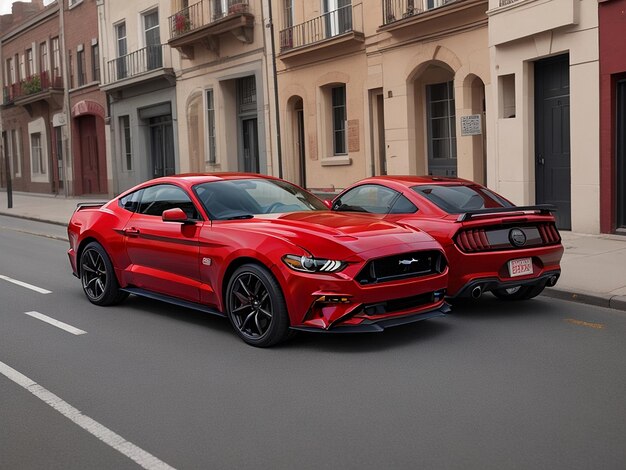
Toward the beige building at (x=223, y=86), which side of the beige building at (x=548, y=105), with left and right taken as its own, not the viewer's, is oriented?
right

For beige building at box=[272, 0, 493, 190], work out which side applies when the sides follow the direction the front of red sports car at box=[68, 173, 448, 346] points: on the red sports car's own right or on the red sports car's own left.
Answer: on the red sports car's own left

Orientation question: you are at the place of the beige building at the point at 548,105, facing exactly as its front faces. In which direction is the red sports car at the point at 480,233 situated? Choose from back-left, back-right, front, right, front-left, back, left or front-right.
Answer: front-left

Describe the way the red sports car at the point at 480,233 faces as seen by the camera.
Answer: facing away from the viewer and to the left of the viewer

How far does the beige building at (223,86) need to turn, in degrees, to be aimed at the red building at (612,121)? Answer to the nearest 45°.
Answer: approximately 90° to its left

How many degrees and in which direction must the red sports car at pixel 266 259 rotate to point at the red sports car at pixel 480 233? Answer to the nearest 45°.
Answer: approximately 45° to its left

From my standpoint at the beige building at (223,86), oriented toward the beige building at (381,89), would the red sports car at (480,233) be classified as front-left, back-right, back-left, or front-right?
front-right

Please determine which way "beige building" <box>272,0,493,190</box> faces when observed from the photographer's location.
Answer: facing the viewer and to the left of the viewer

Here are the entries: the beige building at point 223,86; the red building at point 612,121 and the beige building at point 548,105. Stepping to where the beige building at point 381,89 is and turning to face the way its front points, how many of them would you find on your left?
2

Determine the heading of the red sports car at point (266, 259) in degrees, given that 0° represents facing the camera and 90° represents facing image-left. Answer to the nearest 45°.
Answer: approximately 315°

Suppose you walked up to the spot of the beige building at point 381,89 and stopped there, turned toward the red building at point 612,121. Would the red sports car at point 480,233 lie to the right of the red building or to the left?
right

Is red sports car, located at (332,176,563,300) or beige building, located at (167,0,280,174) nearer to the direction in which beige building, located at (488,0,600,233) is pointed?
the red sports car

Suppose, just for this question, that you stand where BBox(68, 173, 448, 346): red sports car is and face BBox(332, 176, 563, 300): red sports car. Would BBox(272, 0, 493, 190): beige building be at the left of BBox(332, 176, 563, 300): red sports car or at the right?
left

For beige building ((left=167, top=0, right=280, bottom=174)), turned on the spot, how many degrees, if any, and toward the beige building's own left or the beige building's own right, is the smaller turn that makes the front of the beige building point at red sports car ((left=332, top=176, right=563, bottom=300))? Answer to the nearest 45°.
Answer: approximately 45° to the beige building's own left
